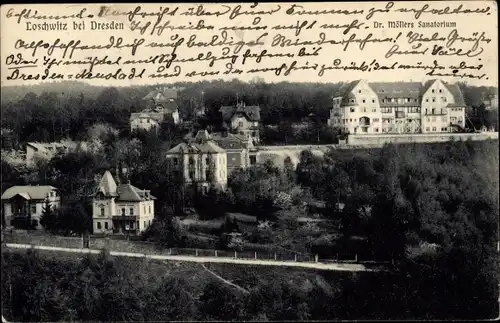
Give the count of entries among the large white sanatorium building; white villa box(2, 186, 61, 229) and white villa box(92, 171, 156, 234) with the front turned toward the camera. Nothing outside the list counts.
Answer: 3

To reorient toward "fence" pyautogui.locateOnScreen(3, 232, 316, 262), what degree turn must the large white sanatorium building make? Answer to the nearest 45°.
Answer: approximately 90° to its right

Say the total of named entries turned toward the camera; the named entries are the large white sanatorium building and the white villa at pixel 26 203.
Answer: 2

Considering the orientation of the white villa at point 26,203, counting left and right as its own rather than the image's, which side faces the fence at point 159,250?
left

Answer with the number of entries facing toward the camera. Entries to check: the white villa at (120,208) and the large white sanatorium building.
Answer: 2

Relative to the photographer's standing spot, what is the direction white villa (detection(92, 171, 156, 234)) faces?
facing the viewer

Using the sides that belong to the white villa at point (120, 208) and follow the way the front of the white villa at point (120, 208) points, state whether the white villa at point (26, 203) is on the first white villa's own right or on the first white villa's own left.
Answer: on the first white villa's own right

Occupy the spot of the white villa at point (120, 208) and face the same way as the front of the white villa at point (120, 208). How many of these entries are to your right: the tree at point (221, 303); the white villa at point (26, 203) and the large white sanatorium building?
1
